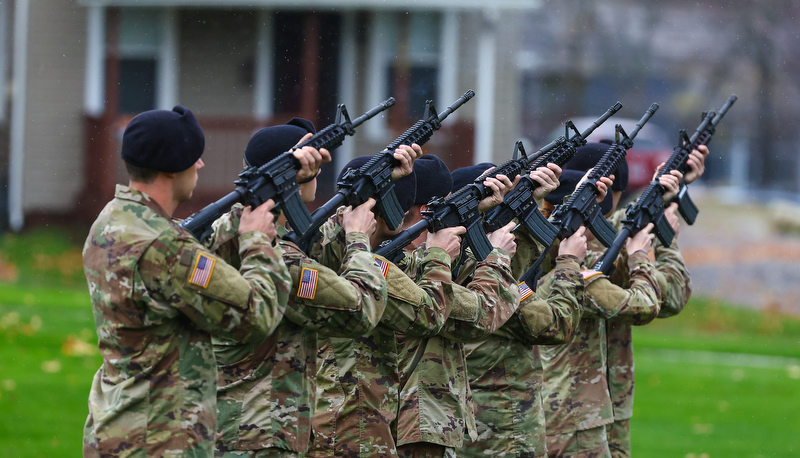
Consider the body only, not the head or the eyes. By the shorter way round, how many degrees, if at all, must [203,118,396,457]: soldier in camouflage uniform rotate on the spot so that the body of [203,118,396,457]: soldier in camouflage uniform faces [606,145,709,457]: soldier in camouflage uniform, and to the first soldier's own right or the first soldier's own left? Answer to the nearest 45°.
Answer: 0° — they already face them

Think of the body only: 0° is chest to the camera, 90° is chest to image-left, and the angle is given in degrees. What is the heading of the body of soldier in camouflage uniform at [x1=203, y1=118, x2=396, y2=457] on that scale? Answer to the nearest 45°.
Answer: approximately 225°

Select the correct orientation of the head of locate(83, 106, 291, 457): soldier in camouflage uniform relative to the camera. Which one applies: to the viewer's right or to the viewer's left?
to the viewer's right

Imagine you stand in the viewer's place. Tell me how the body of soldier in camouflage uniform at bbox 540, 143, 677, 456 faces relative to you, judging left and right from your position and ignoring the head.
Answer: facing away from the viewer and to the right of the viewer

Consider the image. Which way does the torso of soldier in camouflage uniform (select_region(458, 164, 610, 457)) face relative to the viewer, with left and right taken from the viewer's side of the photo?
facing away from the viewer and to the right of the viewer

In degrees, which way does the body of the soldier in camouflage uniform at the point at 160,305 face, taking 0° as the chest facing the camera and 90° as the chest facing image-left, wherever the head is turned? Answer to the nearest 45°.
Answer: approximately 225°

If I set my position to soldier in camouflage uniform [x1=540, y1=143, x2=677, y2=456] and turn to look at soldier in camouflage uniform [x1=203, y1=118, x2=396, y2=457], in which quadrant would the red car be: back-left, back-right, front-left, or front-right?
back-right

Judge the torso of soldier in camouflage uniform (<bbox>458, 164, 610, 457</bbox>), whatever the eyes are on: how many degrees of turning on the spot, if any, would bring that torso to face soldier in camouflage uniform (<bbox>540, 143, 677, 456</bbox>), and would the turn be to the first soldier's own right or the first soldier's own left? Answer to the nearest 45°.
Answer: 0° — they already face them
